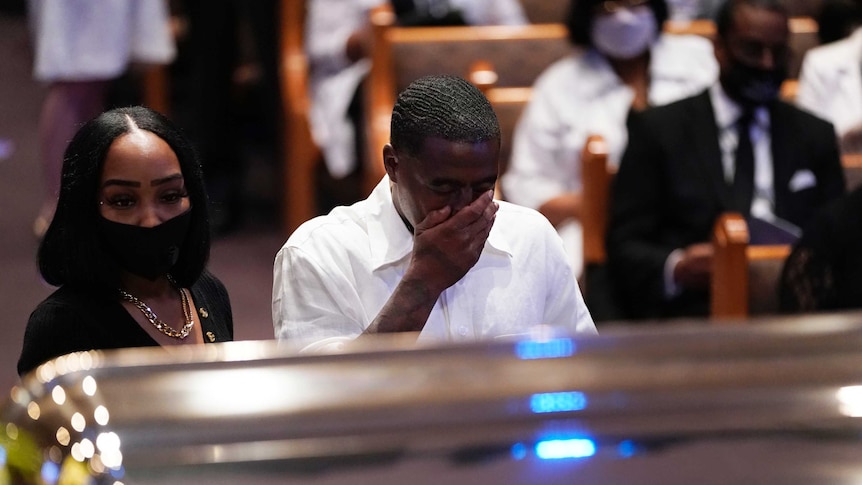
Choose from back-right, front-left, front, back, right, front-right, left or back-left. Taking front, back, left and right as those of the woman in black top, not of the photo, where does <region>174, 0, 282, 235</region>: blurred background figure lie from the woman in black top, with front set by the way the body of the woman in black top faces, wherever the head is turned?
back-left

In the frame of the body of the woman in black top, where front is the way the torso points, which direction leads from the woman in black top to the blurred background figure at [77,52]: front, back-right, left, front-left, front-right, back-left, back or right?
back-left

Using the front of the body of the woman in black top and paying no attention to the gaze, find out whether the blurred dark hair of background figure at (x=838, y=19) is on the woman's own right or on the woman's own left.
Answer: on the woman's own left

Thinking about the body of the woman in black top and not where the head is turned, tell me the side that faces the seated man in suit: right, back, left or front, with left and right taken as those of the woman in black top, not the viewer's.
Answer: left

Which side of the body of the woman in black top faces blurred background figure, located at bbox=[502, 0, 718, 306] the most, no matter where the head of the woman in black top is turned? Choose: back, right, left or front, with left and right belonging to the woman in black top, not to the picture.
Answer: left

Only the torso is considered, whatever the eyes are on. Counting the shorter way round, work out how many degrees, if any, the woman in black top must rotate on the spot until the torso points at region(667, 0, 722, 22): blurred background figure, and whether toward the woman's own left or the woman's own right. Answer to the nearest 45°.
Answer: approximately 90° to the woman's own left

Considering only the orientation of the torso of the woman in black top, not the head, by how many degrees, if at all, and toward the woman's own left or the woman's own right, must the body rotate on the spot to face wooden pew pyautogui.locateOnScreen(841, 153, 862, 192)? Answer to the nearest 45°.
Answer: approximately 90° to the woman's own left

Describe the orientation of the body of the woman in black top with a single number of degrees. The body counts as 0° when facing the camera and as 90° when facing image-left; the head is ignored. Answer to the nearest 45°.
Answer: approximately 315°

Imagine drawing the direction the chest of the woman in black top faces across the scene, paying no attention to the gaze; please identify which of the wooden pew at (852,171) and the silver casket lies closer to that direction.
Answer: the silver casket

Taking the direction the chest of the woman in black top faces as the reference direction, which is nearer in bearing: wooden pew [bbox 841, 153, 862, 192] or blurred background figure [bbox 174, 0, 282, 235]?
the wooden pew

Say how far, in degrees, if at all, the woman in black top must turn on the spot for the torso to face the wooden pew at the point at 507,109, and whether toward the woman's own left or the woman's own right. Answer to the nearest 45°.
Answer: approximately 90° to the woman's own left

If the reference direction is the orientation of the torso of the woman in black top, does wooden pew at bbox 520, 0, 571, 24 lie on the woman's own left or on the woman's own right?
on the woman's own left
